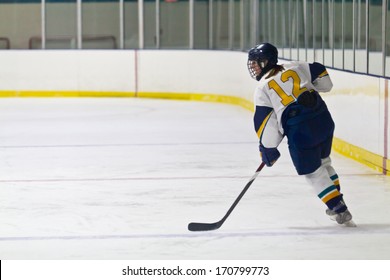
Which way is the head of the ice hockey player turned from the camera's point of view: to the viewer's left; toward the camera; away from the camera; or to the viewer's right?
to the viewer's left

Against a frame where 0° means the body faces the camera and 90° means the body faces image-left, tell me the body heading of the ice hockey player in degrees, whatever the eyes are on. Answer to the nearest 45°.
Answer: approximately 135°
